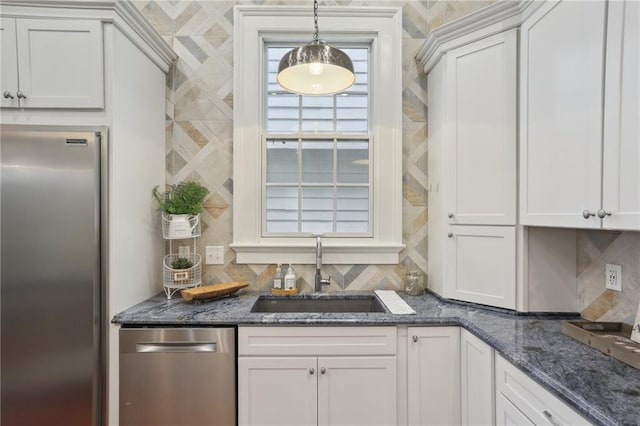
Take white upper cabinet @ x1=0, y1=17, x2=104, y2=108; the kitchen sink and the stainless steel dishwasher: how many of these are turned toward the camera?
3

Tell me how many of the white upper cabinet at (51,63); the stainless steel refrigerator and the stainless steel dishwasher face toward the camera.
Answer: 3

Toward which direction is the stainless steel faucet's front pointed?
toward the camera

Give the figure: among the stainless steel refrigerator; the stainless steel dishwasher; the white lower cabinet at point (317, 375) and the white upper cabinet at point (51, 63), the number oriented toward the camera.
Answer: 4

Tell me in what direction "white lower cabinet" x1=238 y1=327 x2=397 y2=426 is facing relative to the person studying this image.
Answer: facing the viewer

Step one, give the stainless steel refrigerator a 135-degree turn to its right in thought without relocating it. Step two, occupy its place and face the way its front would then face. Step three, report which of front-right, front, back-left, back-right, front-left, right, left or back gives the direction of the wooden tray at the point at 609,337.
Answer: back

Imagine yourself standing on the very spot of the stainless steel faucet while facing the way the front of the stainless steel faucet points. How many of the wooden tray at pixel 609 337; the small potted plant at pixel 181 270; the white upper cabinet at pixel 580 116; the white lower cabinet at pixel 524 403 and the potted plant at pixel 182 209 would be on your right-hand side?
2

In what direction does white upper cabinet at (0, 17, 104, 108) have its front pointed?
toward the camera

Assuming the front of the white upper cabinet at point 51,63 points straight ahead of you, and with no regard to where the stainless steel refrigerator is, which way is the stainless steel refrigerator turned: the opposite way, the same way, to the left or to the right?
the same way

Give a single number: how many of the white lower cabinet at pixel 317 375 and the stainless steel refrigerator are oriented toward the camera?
2

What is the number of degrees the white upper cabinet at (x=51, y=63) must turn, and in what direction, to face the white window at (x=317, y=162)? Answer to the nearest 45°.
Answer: approximately 90° to its left

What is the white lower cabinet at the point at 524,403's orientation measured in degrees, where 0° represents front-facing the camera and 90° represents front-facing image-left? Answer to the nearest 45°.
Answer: approximately 45°

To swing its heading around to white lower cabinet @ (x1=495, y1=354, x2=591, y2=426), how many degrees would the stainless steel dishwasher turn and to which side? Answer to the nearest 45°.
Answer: approximately 45° to its left

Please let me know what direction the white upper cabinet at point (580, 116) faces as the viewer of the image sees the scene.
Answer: facing the viewer and to the left of the viewer
